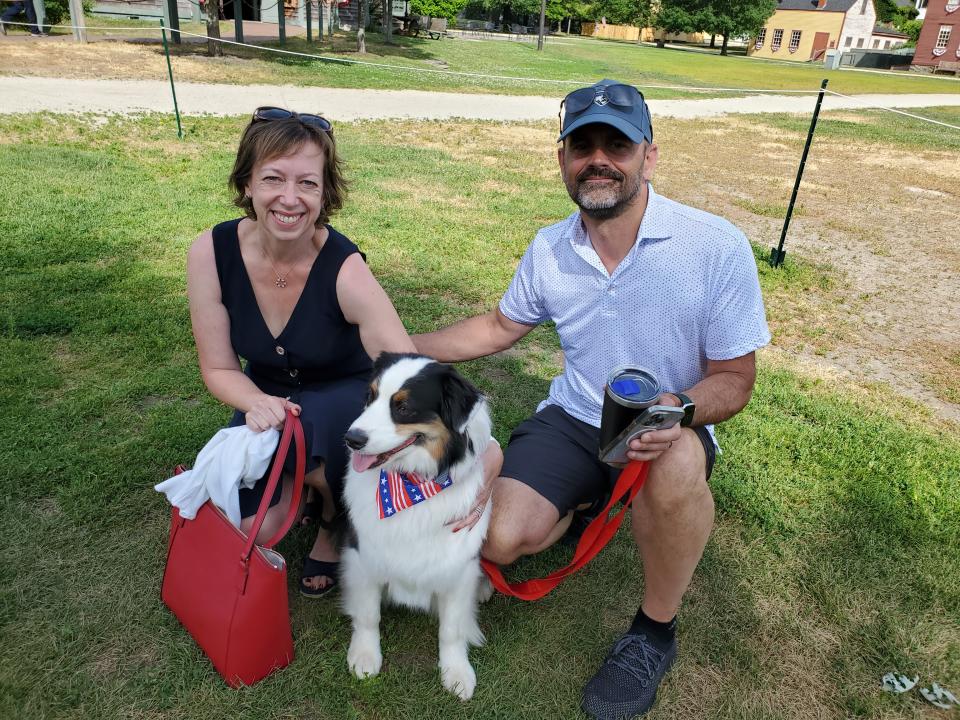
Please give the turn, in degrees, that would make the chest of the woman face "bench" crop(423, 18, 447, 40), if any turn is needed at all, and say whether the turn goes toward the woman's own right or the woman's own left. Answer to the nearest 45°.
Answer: approximately 180°

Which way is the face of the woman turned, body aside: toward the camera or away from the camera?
toward the camera

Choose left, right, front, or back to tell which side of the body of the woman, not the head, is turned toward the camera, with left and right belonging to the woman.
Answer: front

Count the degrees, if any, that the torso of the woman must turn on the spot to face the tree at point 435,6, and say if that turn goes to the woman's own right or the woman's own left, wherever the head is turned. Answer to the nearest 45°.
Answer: approximately 180°

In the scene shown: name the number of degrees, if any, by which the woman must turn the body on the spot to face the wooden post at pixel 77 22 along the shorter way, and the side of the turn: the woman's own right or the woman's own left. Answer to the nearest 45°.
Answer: approximately 180°

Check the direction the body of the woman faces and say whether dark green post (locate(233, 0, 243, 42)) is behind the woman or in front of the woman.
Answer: behind

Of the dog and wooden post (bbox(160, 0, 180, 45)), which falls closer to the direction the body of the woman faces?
the dog

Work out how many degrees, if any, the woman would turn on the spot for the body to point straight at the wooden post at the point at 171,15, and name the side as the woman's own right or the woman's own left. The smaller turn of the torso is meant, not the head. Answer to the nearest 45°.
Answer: approximately 180°

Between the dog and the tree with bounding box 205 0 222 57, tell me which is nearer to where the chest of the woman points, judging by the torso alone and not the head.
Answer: the dog

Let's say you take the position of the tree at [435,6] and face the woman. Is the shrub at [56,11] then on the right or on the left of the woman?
right

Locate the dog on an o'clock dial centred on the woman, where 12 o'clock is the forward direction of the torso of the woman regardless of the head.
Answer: The dog is roughly at 11 o'clock from the woman.

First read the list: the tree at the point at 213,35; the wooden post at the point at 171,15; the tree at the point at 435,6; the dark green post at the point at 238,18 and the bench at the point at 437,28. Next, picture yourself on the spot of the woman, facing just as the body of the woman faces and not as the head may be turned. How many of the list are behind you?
5
